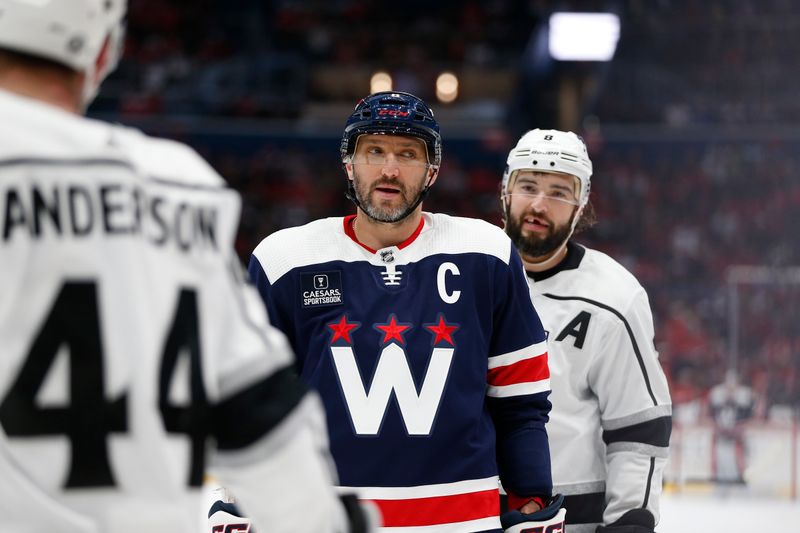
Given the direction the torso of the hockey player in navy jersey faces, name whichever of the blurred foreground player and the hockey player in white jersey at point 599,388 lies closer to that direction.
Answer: the blurred foreground player

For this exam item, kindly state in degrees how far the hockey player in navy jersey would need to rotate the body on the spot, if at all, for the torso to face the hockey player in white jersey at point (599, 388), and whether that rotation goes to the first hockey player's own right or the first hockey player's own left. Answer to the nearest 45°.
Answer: approximately 135° to the first hockey player's own left

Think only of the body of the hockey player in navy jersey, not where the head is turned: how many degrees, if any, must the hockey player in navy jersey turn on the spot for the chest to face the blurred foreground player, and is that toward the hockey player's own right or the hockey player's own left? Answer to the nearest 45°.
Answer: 0° — they already face them

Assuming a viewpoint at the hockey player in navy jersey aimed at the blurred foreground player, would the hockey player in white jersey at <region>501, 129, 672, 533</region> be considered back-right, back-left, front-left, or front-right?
back-left

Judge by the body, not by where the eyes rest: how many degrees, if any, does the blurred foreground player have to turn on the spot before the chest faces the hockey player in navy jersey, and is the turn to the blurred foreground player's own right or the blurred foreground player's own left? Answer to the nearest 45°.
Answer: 0° — they already face them

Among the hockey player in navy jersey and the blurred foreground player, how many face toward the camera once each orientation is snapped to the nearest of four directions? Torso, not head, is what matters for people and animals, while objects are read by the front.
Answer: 1

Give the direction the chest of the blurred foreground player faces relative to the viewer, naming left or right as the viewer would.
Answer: facing away from the viewer and to the right of the viewer

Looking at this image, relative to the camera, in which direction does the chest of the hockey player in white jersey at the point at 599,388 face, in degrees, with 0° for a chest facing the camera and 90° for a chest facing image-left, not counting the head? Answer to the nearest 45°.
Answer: approximately 45°

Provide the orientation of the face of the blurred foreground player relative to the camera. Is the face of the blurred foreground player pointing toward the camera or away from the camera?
away from the camera

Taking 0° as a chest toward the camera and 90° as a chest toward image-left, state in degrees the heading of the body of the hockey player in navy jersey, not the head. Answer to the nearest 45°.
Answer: approximately 0°
